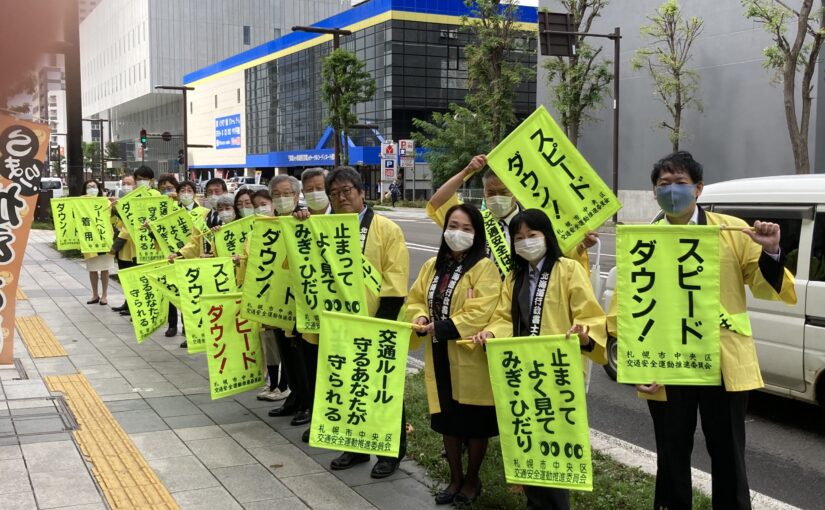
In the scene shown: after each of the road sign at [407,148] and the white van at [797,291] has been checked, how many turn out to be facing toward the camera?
1

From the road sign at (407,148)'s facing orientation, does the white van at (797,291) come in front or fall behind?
in front

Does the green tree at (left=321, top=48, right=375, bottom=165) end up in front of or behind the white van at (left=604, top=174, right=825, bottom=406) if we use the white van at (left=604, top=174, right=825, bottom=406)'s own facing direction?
in front

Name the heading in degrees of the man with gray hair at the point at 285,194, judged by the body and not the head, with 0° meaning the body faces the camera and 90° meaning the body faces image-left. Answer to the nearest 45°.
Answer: approximately 45°

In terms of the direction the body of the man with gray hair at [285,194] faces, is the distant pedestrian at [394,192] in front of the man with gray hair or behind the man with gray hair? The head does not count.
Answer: behind

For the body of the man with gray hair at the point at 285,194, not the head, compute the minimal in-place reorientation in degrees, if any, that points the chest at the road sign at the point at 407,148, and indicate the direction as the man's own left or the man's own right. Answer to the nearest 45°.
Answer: approximately 135° to the man's own right

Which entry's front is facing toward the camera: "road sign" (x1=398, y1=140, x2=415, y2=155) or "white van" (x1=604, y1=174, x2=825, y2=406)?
the road sign

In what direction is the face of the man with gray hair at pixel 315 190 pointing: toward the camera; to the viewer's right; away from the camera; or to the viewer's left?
toward the camera

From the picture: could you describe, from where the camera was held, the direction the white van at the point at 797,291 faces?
facing away from the viewer and to the left of the viewer

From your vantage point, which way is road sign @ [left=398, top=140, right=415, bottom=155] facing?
toward the camera

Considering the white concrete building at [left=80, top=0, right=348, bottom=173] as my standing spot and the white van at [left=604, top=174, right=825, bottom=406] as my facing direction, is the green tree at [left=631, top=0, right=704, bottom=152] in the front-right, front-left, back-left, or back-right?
front-left

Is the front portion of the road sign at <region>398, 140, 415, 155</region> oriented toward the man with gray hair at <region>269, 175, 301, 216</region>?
yes

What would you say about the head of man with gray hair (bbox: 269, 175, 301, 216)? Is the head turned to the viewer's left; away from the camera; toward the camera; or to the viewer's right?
toward the camera
